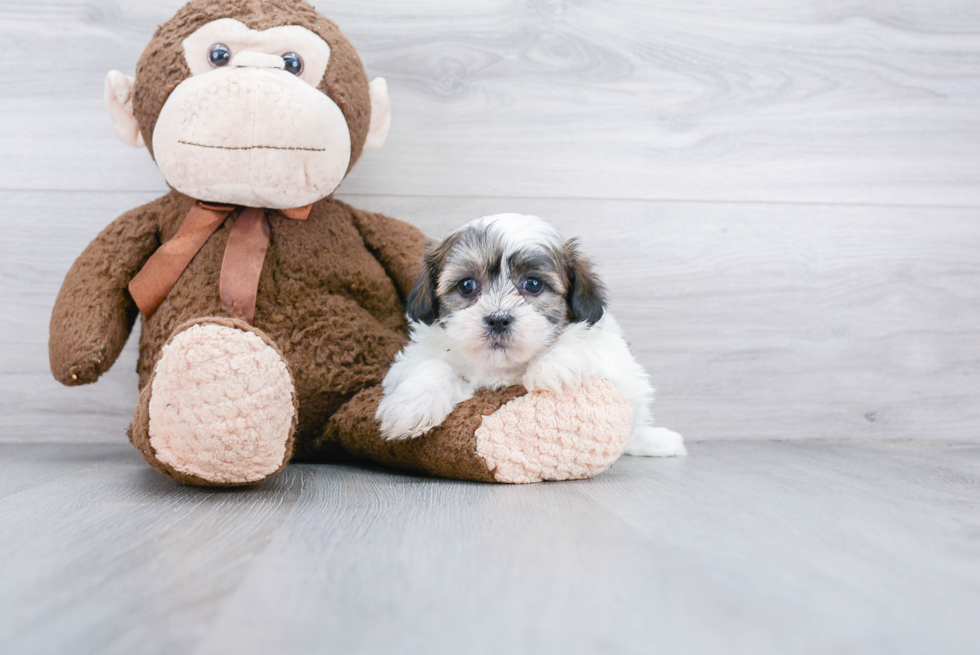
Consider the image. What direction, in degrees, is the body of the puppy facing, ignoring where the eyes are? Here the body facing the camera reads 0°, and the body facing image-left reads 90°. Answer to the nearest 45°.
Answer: approximately 0°
